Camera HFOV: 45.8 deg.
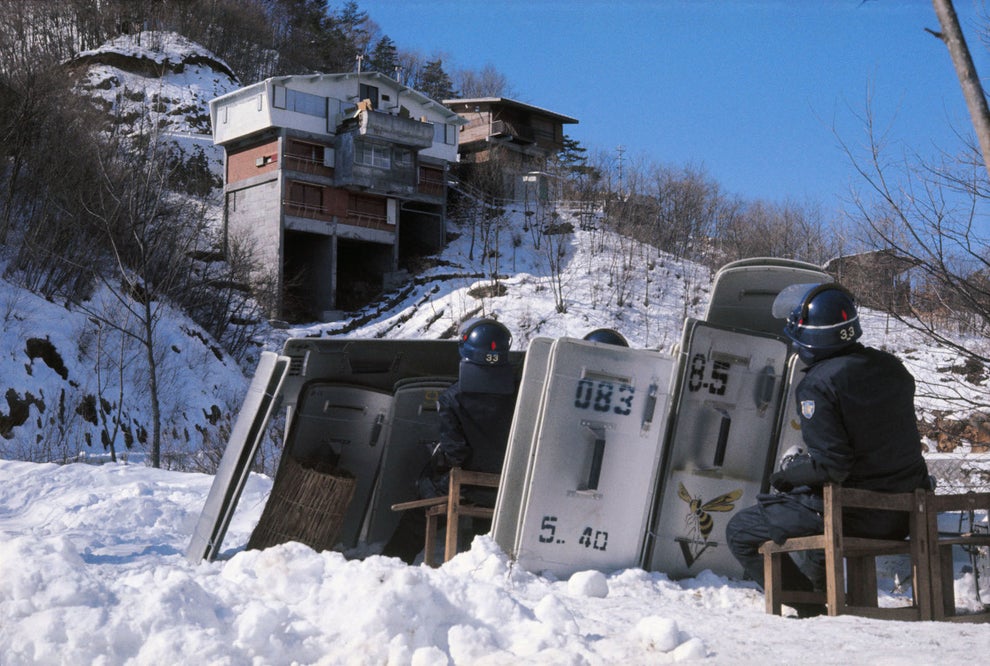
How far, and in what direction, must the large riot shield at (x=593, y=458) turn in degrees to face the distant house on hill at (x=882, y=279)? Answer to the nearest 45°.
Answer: approximately 45° to its right

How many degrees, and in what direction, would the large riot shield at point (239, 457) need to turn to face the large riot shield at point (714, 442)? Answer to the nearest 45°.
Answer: approximately 180°

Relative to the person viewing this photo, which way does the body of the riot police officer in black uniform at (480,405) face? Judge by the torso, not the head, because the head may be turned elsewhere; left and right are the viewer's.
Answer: facing away from the viewer and to the left of the viewer

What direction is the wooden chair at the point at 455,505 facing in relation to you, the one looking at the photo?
facing away from the viewer and to the left of the viewer

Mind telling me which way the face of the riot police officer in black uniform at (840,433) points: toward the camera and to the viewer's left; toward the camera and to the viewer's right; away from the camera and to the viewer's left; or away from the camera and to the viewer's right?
away from the camera and to the viewer's left

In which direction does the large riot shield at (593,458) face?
away from the camera

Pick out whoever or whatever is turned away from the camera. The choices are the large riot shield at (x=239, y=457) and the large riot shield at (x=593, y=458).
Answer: the large riot shield at (x=593, y=458)
